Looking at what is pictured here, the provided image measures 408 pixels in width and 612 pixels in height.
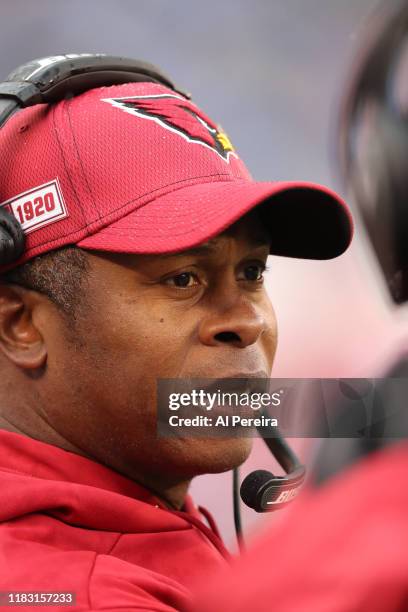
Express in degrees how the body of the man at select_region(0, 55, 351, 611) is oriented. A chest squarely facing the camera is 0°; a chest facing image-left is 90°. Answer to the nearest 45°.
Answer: approximately 315°
